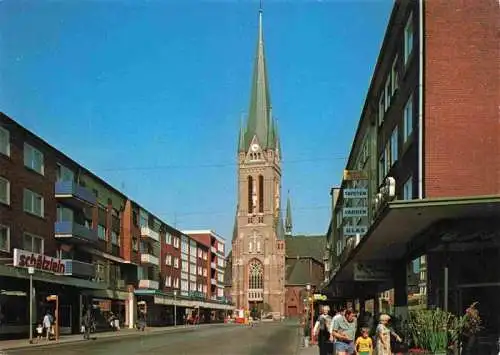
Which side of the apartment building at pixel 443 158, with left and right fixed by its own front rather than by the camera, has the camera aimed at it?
left

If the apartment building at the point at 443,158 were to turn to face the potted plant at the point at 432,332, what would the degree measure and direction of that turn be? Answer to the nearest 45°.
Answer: approximately 90° to its left

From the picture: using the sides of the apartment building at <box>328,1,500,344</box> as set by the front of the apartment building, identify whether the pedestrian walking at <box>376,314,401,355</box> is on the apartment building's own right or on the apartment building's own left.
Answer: on the apartment building's own left

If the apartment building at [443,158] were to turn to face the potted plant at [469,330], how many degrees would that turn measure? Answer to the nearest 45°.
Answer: approximately 90° to its left
